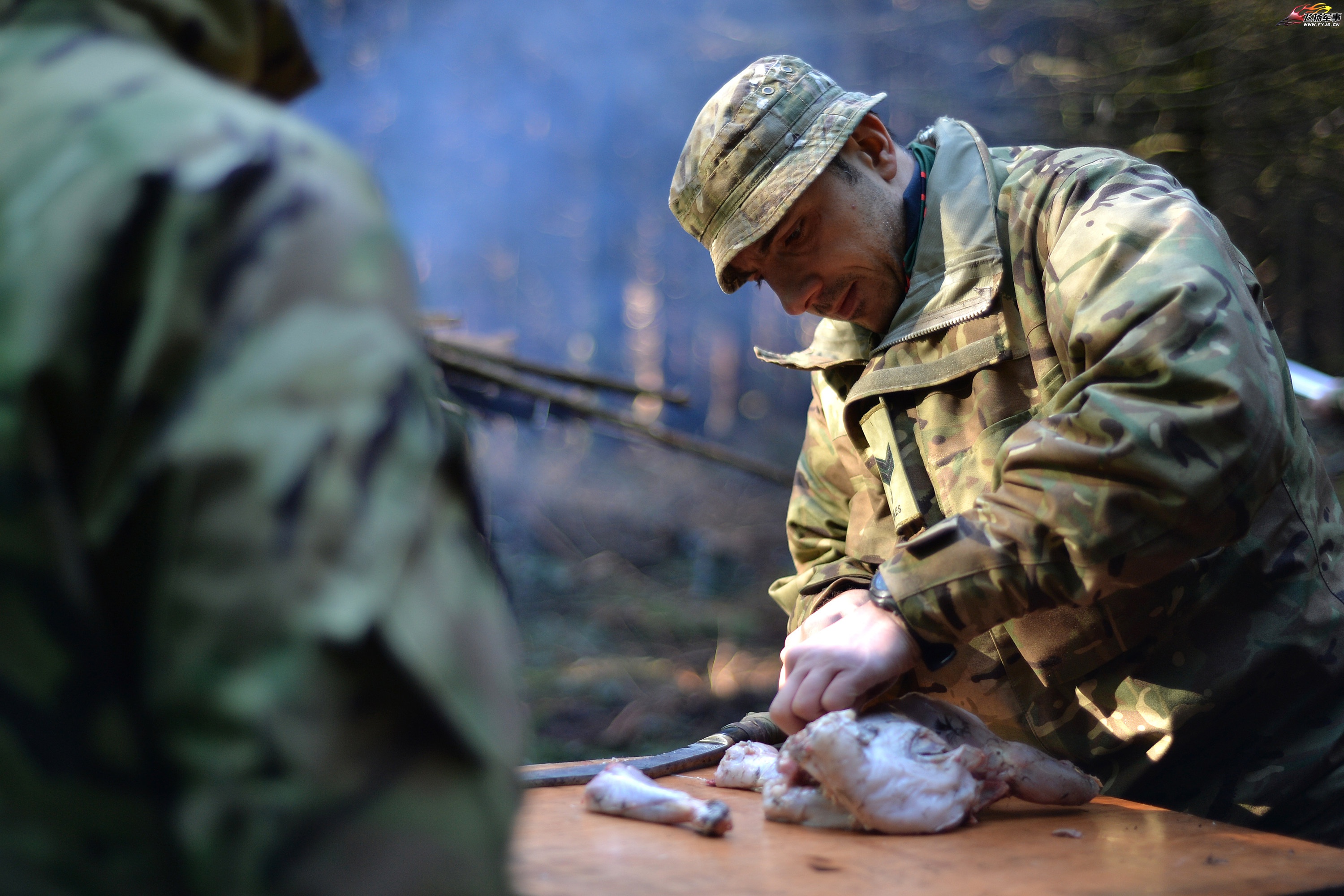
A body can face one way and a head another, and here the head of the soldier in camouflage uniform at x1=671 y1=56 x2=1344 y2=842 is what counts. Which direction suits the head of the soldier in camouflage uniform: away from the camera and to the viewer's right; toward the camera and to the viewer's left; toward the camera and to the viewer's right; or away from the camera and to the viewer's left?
toward the camera and to the viewer's left

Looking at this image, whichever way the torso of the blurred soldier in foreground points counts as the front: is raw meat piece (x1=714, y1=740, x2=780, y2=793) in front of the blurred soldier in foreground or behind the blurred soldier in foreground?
in front

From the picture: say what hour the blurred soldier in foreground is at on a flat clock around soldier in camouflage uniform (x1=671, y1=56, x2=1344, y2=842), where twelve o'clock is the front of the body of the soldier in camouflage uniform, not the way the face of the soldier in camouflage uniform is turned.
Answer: The blurred soldier in foreground is roughly at 11 o'clock from the soldier in camouflage uniform.

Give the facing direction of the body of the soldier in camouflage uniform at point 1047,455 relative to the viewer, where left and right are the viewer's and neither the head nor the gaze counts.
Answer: facing the viewer and to the left of the viewer

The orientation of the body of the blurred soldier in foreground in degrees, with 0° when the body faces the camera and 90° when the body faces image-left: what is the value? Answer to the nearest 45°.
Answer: approximately 225°
